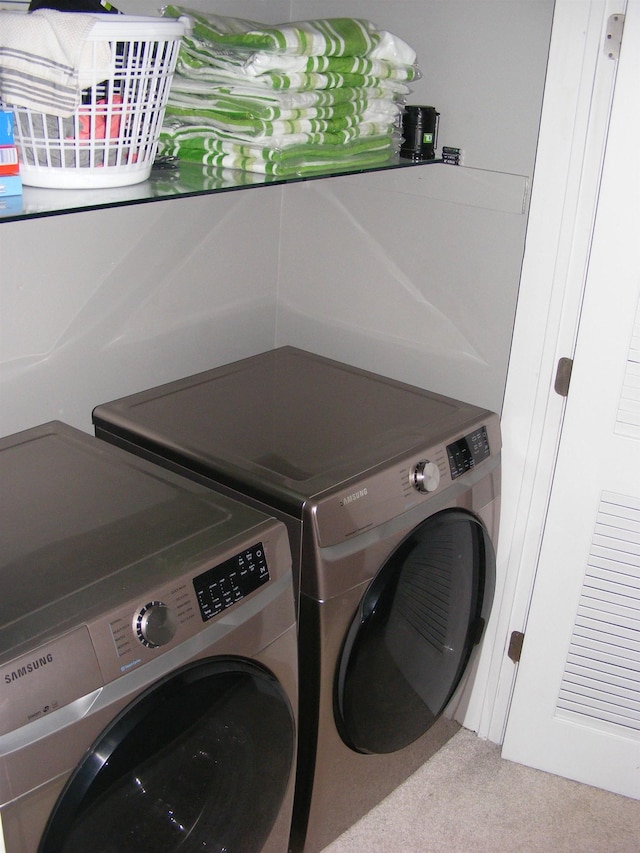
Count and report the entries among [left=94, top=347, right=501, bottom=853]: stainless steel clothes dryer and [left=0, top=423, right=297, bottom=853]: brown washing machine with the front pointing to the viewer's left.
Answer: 0

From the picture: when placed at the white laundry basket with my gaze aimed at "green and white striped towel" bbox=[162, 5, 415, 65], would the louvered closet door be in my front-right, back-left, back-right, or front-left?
front-right

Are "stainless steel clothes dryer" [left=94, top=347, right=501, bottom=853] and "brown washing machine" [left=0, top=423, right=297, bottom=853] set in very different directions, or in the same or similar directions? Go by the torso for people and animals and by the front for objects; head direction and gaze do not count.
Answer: same or similar directions

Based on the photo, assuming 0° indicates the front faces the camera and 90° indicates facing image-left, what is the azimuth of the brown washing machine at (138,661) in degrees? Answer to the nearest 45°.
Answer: approximately 315°

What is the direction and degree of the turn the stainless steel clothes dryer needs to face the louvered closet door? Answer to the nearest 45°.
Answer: approximately 45° to its left

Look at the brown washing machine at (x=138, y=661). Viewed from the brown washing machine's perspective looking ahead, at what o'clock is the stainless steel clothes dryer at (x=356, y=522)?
The stainless steel clothes dryer is roughly at 9 o'clock from the brown washing machine.

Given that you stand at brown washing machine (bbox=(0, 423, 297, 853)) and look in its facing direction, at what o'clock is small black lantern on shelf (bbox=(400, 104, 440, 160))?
The small black lantern on shelf is roughly at 9 o'clock from the brown washing machine.
